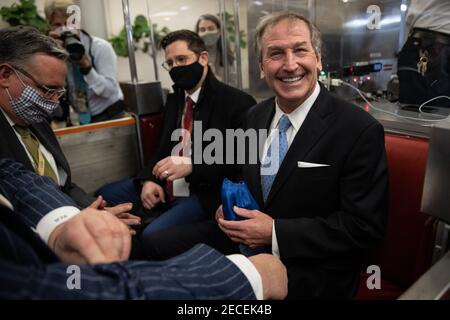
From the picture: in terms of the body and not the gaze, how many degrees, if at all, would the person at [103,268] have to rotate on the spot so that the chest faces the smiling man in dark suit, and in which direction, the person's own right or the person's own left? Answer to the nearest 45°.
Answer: approximately 45° to the person's own left

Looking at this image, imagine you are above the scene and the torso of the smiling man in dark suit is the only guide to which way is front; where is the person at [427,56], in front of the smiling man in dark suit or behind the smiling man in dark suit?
behind

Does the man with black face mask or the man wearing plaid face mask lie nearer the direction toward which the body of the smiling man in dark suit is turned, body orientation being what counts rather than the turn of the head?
the man wearing plaid face mask

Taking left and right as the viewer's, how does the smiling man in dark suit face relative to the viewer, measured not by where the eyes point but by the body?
facing the viewer and to the left of the viewer

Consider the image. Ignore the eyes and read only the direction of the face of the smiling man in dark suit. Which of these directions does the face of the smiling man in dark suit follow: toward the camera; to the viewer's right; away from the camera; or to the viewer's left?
toward the camera

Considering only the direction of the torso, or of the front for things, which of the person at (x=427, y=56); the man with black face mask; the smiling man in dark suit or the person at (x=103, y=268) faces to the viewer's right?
the person at (x=103, y=268)

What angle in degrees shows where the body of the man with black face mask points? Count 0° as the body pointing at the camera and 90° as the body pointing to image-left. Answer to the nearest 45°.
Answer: approximately 45°

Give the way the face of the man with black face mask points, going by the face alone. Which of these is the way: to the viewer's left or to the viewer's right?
to the viewer's left

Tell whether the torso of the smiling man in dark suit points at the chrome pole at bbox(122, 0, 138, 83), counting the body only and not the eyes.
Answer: no

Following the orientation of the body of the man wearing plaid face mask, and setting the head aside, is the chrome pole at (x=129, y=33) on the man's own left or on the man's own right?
on the man's own left
